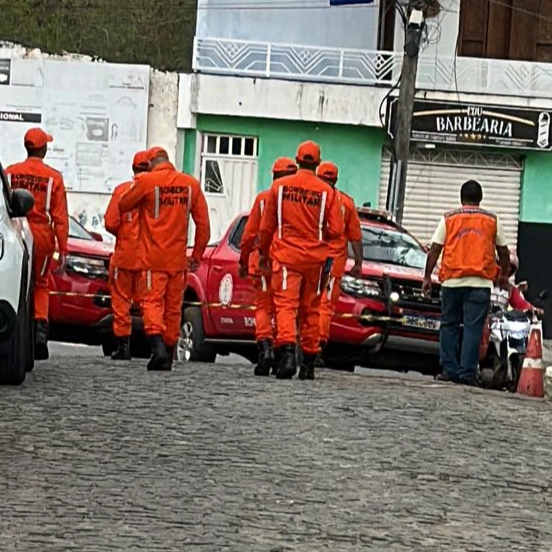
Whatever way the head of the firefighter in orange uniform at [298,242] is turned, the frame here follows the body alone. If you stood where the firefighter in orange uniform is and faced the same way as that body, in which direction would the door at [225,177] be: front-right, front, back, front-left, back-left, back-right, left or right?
front

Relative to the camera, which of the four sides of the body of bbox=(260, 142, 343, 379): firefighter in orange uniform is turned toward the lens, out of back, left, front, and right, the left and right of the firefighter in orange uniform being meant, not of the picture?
back

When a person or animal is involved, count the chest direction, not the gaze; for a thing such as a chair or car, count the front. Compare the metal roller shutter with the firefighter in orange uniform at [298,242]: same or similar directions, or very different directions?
very different directions

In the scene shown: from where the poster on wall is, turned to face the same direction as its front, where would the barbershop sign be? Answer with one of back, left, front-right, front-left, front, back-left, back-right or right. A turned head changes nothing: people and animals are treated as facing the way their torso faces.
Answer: left

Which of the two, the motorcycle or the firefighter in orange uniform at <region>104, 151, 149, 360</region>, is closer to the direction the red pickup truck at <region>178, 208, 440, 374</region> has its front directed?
the motorcycle

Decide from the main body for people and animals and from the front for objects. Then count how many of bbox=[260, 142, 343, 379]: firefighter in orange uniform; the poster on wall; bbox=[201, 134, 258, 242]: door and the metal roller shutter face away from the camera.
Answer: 1

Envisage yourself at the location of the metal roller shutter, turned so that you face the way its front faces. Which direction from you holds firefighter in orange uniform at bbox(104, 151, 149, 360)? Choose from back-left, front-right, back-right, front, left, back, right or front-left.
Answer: front

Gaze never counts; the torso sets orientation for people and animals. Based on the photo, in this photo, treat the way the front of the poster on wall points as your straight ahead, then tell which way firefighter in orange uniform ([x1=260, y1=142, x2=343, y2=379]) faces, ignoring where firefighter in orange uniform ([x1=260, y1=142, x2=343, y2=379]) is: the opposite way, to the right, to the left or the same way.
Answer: the opposite way

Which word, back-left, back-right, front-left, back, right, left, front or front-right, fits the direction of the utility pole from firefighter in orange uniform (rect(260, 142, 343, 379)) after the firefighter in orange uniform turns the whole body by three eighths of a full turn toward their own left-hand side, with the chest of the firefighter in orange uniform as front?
back-right

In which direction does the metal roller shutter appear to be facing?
toward the camera

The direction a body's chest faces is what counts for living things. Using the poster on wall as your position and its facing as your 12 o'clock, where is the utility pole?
The utility pole is roughly at 10 o'clock from the poster on wall.

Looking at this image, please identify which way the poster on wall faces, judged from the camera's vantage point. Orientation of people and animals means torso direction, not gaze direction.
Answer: facing the viewer

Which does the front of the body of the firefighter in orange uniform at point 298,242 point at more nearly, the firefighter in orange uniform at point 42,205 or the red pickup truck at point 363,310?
the red pickup truck

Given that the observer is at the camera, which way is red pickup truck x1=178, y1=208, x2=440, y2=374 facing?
facing the viewer and to the right of the viewer

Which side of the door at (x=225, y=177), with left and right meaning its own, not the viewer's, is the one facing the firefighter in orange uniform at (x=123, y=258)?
front

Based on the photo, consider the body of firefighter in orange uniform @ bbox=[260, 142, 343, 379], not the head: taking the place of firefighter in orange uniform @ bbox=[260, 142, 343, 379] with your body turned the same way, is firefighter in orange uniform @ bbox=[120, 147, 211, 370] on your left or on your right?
on your left

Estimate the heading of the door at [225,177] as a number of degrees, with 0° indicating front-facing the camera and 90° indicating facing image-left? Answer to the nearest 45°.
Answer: approximately 0°
